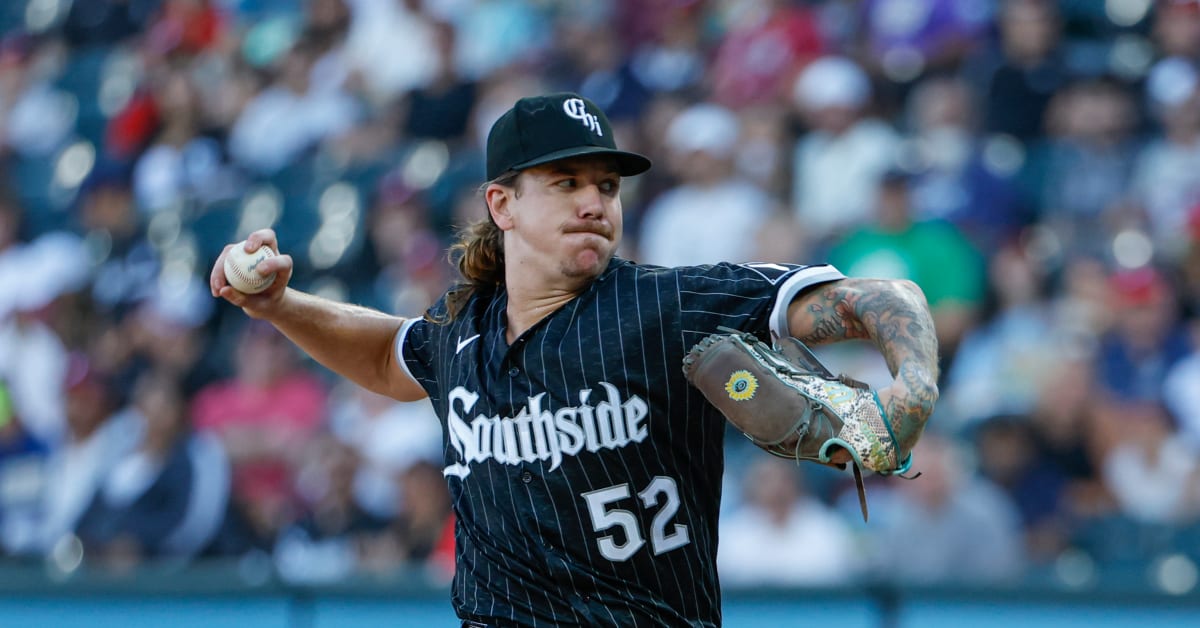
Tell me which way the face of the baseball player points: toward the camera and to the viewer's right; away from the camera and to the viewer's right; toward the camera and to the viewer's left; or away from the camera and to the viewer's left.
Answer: toward the camera and to the viewer's right

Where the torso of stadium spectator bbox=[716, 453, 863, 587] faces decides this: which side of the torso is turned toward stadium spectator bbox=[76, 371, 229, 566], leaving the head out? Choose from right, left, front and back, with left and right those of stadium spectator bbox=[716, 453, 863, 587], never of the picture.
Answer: right

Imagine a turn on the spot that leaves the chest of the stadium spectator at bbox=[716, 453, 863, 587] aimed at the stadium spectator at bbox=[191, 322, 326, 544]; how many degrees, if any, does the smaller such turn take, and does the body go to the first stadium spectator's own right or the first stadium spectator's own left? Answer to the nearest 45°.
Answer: approximately 135° to the first stadium spectator's own right

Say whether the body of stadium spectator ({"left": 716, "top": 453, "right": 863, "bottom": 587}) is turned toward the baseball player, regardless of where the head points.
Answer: yes

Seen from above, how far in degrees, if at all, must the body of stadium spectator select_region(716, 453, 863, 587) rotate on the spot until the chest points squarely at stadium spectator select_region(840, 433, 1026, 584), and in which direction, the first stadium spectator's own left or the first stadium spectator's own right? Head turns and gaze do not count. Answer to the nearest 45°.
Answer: approximately 90° to the first stadium spectator's own left

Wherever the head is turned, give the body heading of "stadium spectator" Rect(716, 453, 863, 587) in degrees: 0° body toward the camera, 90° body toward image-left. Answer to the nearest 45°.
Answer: approximately 0°

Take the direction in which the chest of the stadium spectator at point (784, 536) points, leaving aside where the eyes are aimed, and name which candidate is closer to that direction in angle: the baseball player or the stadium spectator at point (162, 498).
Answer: the baseball player
